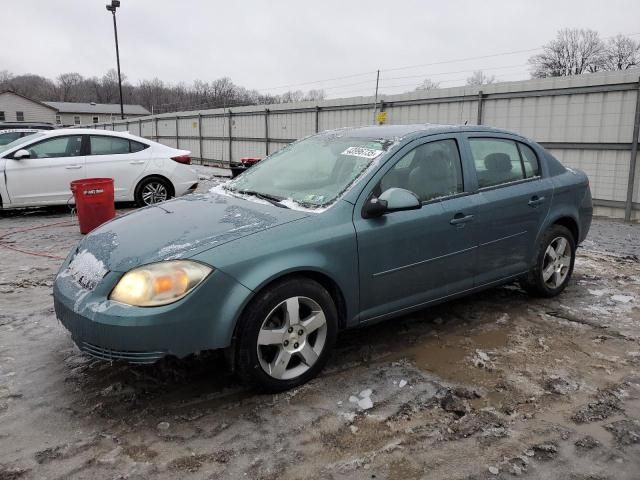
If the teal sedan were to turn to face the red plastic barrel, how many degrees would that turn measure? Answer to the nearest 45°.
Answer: approximately 90° to its right

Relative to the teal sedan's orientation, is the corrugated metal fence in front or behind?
behind

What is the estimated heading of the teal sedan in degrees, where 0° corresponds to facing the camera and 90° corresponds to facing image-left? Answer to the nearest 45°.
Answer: approximately 45°

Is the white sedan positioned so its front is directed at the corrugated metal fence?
no

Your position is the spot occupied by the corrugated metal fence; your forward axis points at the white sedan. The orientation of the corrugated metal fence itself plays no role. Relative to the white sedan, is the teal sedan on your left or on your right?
left

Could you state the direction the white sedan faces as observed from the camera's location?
facing to the left of the viewer

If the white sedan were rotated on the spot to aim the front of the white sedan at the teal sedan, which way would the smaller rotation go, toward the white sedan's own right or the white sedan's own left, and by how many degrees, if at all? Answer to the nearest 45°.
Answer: approximately 90° to the white sedan's own left

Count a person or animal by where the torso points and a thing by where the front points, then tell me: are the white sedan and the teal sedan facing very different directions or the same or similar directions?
same or similar directions

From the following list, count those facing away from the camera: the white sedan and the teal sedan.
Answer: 0

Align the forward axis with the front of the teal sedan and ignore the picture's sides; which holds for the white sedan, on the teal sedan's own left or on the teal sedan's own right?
on the teal sedan's own right

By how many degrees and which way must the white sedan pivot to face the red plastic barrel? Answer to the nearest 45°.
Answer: approximately 90° to its left
